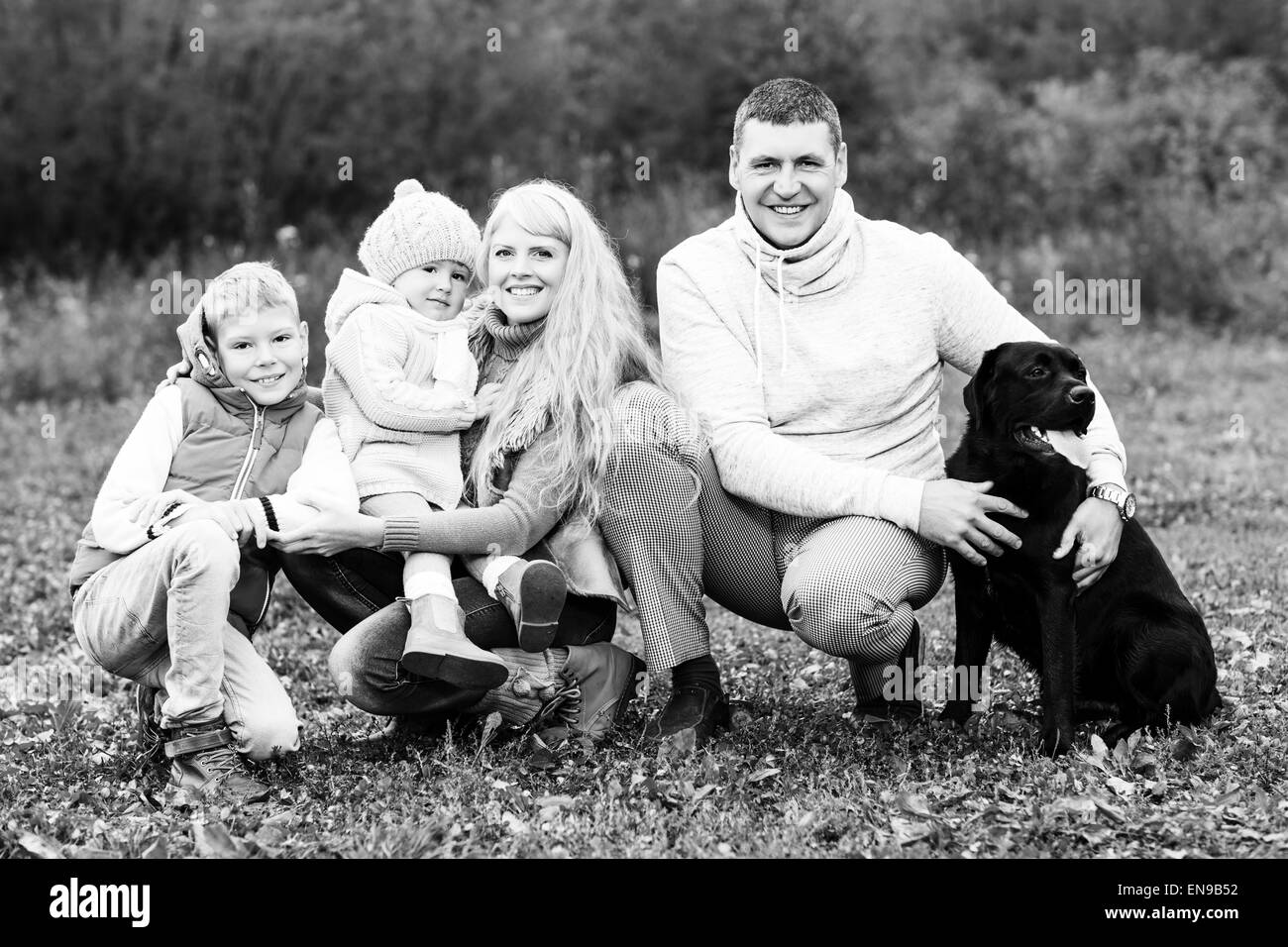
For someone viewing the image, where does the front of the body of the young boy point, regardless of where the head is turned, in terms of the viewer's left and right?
facing the viewer and to the right of the viewer

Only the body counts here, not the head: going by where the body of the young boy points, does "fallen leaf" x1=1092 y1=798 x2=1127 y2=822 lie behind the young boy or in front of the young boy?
in front

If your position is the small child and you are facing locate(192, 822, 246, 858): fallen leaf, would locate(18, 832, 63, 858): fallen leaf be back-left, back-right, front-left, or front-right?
front-right

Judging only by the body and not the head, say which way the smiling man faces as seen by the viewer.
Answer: toward the camera

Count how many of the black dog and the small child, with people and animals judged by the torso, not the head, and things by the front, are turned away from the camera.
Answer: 0

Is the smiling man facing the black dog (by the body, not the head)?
no

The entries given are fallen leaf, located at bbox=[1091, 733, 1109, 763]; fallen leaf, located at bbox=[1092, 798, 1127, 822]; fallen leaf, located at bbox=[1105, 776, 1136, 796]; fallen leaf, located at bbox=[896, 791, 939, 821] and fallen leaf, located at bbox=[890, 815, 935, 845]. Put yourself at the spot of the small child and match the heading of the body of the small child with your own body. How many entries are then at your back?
0

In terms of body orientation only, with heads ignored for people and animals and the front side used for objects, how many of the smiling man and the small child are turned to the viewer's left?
0

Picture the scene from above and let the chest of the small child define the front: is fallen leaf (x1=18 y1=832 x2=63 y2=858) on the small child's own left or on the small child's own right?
on the small child's own right

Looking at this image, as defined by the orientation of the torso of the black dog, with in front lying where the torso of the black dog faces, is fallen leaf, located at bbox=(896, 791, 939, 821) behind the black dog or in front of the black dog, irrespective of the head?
in front

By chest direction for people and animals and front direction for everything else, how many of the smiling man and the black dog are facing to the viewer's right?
0

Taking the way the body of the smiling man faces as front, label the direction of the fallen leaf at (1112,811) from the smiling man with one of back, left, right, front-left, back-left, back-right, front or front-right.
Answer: front-left

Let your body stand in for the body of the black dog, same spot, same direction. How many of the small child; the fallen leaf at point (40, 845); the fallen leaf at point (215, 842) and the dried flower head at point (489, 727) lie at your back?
0

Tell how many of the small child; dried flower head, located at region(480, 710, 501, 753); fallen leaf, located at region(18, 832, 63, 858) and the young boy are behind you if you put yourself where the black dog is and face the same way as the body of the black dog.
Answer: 0

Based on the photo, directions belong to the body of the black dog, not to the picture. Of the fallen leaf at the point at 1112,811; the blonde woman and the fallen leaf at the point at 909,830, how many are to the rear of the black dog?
0

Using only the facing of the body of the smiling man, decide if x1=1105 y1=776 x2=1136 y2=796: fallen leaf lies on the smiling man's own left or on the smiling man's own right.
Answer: on the smiling man's own left
